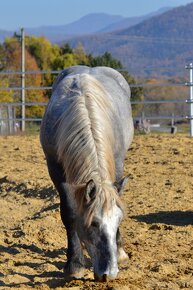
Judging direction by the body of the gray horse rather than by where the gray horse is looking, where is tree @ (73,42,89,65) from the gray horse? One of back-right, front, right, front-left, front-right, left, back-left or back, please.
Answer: back

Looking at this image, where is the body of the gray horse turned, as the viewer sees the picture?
toward the camera
